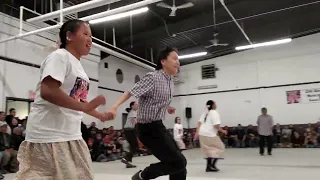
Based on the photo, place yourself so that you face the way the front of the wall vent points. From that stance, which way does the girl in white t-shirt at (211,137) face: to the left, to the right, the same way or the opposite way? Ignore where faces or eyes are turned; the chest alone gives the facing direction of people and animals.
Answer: the opposite way

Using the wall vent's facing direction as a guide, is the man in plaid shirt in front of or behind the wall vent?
in front

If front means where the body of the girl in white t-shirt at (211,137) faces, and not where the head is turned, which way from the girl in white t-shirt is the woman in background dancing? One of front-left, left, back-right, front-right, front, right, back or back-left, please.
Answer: left

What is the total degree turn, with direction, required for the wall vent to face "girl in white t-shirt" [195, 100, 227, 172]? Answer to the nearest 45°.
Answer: approximately 45° to its left

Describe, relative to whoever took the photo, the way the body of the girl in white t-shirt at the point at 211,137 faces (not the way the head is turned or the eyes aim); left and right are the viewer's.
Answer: facing away from the viewer and to the right of the viewer

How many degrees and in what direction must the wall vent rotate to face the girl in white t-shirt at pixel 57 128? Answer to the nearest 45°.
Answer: approximately 45° to its left
